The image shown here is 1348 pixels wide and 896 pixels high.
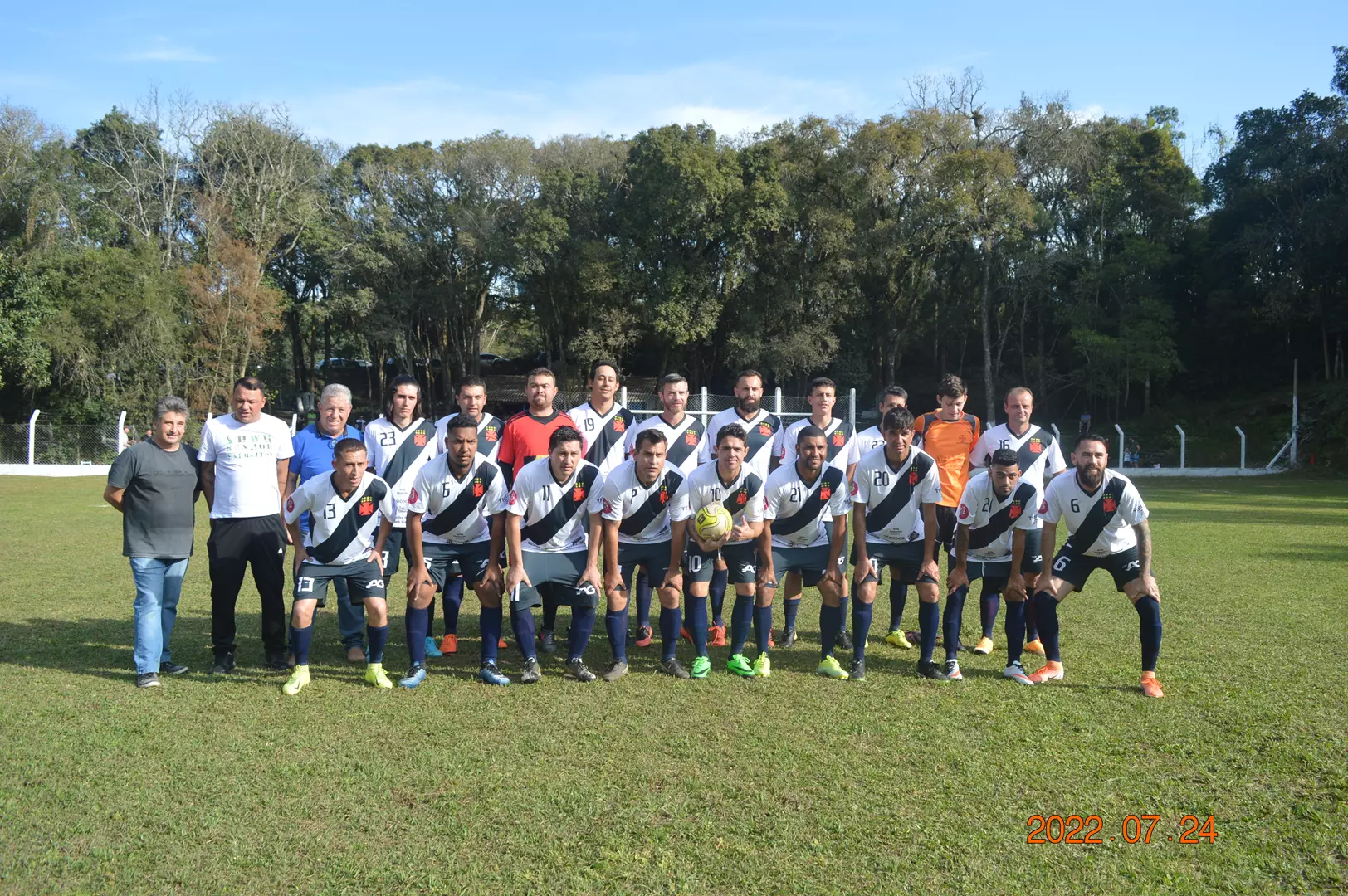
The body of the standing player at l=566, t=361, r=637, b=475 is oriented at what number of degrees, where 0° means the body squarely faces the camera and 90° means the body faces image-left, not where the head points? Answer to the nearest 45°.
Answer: approximately 0°

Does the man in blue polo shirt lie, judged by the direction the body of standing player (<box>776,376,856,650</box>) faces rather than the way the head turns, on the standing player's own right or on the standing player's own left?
on the standing player's own right

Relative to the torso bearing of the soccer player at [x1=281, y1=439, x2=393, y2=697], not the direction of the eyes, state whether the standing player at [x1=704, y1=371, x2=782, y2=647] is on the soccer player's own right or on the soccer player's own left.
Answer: on the soccer player's own left

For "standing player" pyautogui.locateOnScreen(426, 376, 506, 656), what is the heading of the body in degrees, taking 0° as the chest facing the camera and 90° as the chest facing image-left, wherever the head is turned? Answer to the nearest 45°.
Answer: approximately 0°

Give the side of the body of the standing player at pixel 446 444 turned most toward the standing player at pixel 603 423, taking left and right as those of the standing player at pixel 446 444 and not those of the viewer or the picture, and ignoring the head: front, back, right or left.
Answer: left
